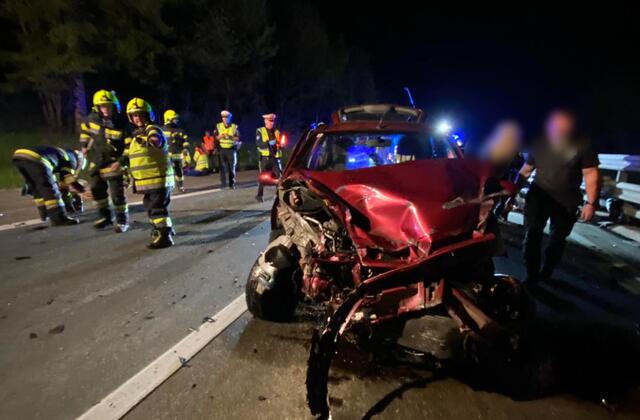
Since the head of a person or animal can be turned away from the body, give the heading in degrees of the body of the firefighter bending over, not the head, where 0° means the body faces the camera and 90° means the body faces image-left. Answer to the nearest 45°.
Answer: approximately 270°

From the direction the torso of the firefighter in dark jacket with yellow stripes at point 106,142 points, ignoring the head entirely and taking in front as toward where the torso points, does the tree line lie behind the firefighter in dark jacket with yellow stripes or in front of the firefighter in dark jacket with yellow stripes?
behind

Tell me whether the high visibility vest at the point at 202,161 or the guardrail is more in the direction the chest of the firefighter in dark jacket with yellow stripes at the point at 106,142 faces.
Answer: the guardrail

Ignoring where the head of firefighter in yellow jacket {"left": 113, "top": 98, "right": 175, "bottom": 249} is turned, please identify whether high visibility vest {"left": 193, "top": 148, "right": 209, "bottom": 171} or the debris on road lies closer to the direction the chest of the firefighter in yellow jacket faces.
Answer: the debris on road

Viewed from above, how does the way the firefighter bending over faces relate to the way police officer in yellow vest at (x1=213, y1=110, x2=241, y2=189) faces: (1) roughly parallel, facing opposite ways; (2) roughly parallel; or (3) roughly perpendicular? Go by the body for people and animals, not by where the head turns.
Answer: roughly perpendicular

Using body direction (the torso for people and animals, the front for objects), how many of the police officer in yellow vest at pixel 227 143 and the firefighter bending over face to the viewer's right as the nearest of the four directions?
1

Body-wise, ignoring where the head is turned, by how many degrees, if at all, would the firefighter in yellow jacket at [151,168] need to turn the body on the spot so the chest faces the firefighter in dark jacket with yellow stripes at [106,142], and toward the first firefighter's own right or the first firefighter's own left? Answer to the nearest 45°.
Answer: approximately 90° to the first firefighter's own right

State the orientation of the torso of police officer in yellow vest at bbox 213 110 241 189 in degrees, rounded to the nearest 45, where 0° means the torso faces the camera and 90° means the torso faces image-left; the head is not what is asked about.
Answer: approximately 0°

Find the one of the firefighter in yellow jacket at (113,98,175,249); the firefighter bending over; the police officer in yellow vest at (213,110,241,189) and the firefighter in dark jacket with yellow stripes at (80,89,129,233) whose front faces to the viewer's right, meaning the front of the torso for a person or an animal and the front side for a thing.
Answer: the firefighter bending over

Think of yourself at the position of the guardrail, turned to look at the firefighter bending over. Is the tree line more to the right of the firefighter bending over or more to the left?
right
